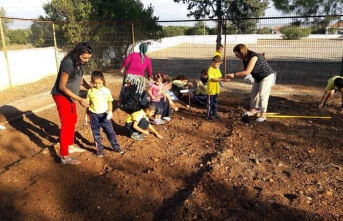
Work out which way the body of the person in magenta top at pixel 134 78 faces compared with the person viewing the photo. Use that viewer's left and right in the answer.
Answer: facing away from the viewer

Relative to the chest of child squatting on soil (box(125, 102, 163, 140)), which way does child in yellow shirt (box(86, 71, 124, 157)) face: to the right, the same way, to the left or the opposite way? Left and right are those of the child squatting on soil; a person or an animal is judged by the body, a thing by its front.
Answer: to the right

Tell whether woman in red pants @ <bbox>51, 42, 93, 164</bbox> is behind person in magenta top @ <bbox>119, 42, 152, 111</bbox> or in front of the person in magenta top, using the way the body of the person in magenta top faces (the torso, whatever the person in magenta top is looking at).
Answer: behind

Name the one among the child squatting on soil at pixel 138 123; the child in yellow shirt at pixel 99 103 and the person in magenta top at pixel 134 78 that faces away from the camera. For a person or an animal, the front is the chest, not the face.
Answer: the person in magenta top

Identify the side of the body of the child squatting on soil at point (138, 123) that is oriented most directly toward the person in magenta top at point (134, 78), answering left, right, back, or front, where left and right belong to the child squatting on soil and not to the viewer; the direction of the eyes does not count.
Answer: left

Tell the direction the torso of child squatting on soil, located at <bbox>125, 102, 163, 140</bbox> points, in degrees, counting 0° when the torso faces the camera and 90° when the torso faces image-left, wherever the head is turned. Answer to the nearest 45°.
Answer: approximately 270°

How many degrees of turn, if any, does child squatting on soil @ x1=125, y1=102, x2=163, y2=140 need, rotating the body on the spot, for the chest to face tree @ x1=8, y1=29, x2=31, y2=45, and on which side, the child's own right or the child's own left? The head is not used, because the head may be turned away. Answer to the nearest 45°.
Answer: approximately 135° to the child's own left

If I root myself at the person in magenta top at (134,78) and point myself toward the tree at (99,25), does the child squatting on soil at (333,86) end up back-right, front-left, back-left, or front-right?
back-right
